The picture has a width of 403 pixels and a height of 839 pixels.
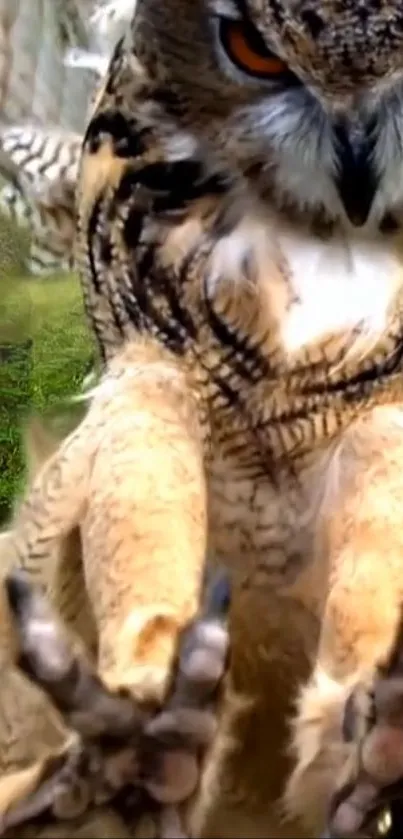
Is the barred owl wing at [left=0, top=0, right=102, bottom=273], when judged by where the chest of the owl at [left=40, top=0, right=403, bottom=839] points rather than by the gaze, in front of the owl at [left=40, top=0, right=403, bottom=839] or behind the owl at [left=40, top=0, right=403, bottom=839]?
behind

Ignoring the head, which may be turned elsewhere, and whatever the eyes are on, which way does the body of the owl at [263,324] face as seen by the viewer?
toward the camera
